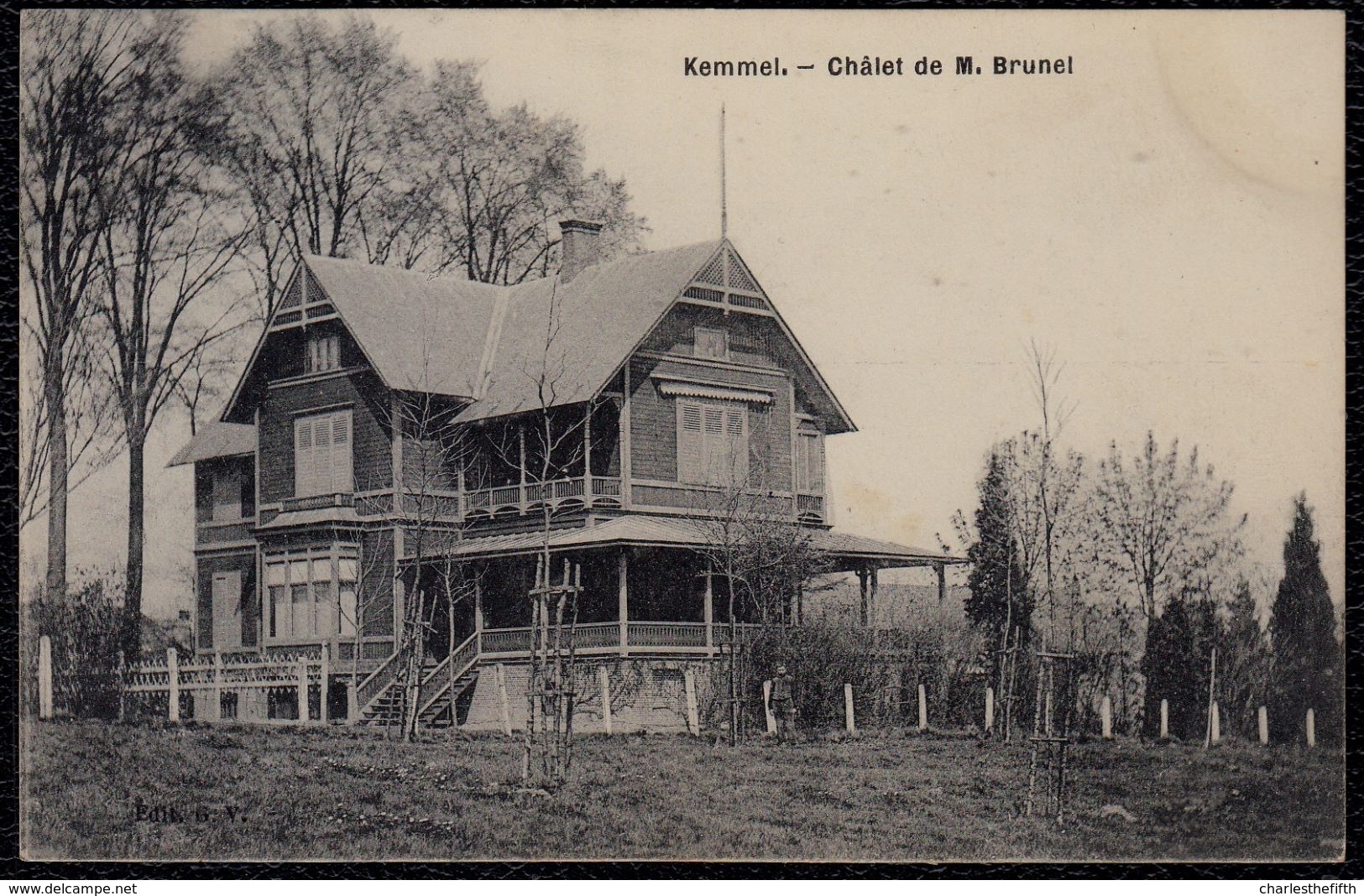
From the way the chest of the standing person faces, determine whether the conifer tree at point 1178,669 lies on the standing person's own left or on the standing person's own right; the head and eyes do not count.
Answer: on the standing person's own left

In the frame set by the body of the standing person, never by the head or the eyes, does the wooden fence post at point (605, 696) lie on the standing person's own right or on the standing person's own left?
on the standing person's own right

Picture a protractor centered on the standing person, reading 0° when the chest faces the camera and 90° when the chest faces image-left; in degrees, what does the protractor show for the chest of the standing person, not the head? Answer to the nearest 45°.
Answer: approximately 0°

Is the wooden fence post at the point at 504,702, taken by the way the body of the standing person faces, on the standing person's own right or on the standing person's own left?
on the standing person's own right

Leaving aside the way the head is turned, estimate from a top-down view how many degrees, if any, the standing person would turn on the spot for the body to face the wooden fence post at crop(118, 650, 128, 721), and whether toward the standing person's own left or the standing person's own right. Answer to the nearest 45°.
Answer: approximately 90° to the standing person's own right

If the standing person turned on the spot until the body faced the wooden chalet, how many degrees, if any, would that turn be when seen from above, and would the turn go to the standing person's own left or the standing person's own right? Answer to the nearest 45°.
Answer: approximately 135° to the standing person's own right

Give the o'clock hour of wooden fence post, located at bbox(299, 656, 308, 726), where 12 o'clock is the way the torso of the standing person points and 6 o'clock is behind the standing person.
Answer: The wooden fence post is roughly at 3 o'clock from the standing person.

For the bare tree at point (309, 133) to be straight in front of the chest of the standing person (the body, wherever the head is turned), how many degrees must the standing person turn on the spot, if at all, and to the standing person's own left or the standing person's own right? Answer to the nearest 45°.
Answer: approximately 135° to the standing person's own right

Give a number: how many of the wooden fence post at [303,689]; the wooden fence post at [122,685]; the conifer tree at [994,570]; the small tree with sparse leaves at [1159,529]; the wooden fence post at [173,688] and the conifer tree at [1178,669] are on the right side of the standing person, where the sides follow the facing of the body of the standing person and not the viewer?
3

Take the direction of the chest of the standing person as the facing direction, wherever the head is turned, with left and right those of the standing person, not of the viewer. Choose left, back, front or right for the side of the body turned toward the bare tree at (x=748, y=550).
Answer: right
